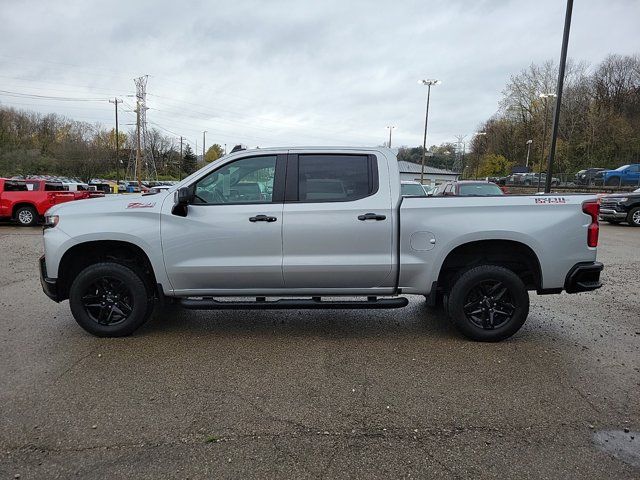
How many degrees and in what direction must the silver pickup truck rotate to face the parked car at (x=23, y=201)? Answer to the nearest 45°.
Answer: approximately 45° to its right

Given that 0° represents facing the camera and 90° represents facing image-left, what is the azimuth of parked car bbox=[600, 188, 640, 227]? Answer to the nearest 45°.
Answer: approximately 45°

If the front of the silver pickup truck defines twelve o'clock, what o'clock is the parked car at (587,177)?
The parked car is roughly at 4 o'clock from the silver pickup truck.

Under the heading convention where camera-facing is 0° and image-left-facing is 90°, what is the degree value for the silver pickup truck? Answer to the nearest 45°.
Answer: approximately 90°

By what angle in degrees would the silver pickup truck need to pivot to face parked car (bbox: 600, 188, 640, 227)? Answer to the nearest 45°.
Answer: approximately 135° to its right

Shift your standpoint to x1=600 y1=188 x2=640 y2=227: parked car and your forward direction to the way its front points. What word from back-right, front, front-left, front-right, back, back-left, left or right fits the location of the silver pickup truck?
front-left

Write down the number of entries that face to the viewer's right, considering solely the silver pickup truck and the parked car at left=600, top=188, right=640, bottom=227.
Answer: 0

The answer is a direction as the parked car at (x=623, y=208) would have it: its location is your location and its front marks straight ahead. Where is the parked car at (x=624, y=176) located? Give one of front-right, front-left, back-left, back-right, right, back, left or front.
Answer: back-right

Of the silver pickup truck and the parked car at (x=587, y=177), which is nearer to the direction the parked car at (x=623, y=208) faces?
the silver pickup truck

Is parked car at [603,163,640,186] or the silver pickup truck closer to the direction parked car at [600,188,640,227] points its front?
the silver pickup truck

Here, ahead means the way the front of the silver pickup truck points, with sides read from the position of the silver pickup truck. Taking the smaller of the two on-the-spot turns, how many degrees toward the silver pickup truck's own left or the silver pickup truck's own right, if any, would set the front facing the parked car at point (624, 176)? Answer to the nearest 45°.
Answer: approximately 135° to the silver pickup truck's own right
